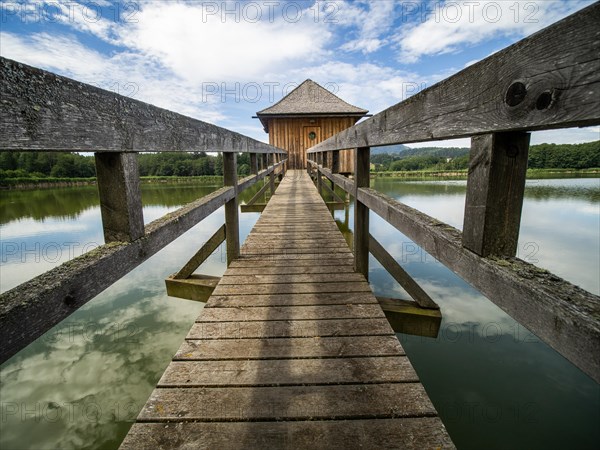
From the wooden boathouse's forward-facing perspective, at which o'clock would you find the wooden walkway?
The wooden walkway is roughly at 12 o'clock from the wooden boathouse.

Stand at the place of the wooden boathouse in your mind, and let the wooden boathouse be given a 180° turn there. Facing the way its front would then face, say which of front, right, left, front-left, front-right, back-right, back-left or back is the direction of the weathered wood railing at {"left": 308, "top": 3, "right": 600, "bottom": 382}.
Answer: back

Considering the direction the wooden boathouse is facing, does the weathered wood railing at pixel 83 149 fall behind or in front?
in front

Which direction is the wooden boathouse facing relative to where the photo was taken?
toward the camera
